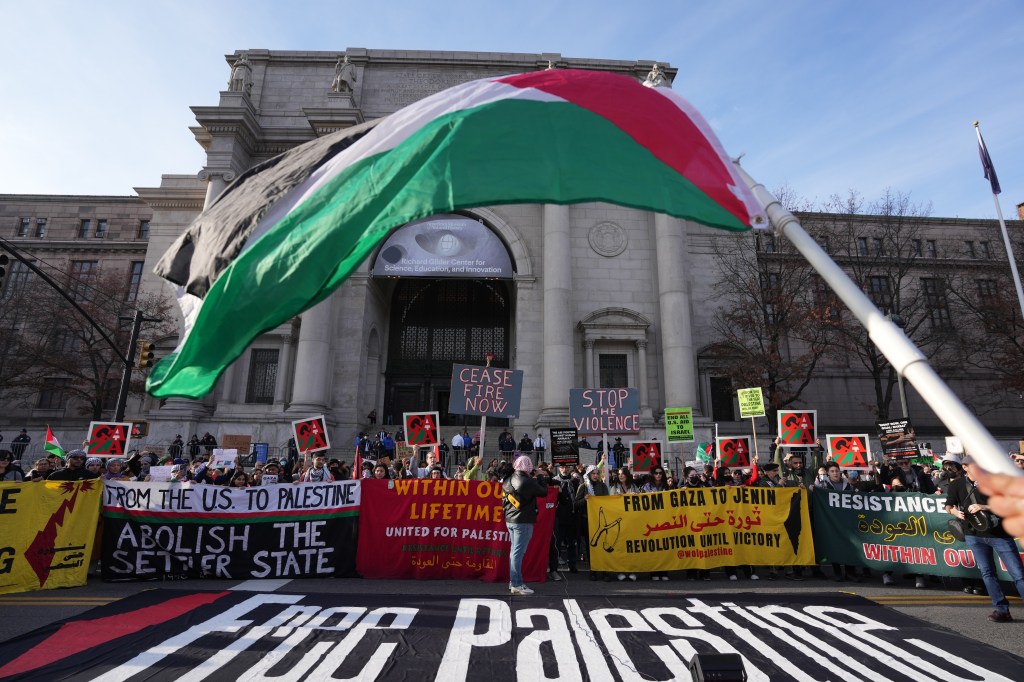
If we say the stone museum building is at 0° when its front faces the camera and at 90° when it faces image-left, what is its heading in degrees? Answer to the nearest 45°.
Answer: approximately 0°

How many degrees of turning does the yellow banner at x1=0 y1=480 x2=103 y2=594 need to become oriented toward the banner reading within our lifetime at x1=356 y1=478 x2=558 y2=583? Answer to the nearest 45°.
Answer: approximately 45° to its left

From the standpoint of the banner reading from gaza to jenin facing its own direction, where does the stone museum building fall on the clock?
The stone museum building is roughly at 5 o'clock from the banner reading from gaza to jenin.

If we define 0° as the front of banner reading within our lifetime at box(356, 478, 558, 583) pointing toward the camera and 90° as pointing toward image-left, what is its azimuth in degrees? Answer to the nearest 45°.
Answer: approximately 0°

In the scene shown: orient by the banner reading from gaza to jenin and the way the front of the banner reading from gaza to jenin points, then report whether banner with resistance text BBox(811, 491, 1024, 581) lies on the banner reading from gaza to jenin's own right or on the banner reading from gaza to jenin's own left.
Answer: on the banner reading from gaza to jenin's own left

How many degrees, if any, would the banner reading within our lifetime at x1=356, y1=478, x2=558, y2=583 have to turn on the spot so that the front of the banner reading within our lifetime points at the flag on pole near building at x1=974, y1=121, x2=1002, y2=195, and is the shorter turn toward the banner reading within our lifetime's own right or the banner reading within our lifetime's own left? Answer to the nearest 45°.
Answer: approximately 90° to the banner reading within our lifetime's own left

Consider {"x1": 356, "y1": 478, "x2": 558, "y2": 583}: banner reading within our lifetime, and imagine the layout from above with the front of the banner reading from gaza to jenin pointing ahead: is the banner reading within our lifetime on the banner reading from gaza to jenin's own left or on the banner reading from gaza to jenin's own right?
on the banner reading from gaza to jenin's own right

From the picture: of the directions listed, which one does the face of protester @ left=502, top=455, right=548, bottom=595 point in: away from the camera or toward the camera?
away from the camera
